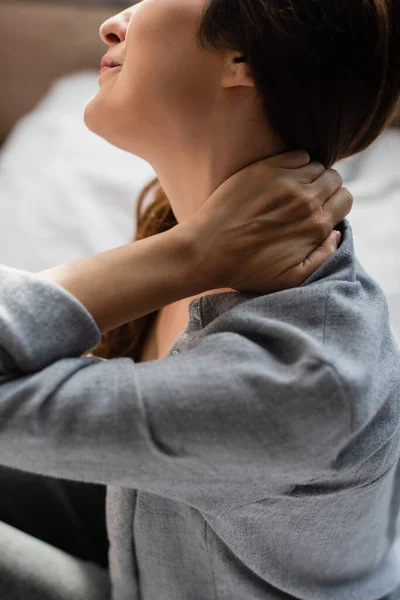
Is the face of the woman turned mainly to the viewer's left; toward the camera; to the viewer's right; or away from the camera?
to the viewer's left

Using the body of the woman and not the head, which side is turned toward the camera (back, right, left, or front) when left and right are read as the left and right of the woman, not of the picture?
left
